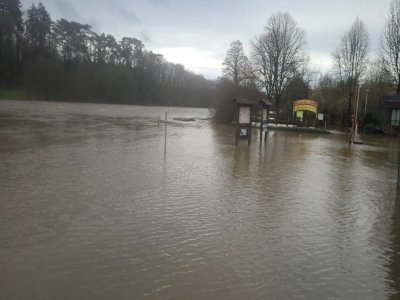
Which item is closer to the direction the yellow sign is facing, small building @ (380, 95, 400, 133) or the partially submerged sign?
the partially submerged sign

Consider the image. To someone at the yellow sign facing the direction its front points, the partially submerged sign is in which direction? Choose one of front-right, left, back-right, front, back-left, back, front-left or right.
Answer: front

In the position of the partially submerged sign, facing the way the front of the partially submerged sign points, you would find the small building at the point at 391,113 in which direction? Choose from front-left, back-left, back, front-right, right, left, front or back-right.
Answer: back-left

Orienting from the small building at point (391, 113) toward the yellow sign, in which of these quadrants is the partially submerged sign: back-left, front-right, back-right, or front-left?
front-left

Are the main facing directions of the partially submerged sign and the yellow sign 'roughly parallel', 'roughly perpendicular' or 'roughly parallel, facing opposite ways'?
roughly parallel

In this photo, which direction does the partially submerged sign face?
toward the camera

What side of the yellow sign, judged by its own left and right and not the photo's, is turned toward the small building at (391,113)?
left

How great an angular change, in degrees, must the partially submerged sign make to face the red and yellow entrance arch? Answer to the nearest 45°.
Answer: approximately 180°

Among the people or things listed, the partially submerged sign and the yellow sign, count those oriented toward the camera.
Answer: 2
